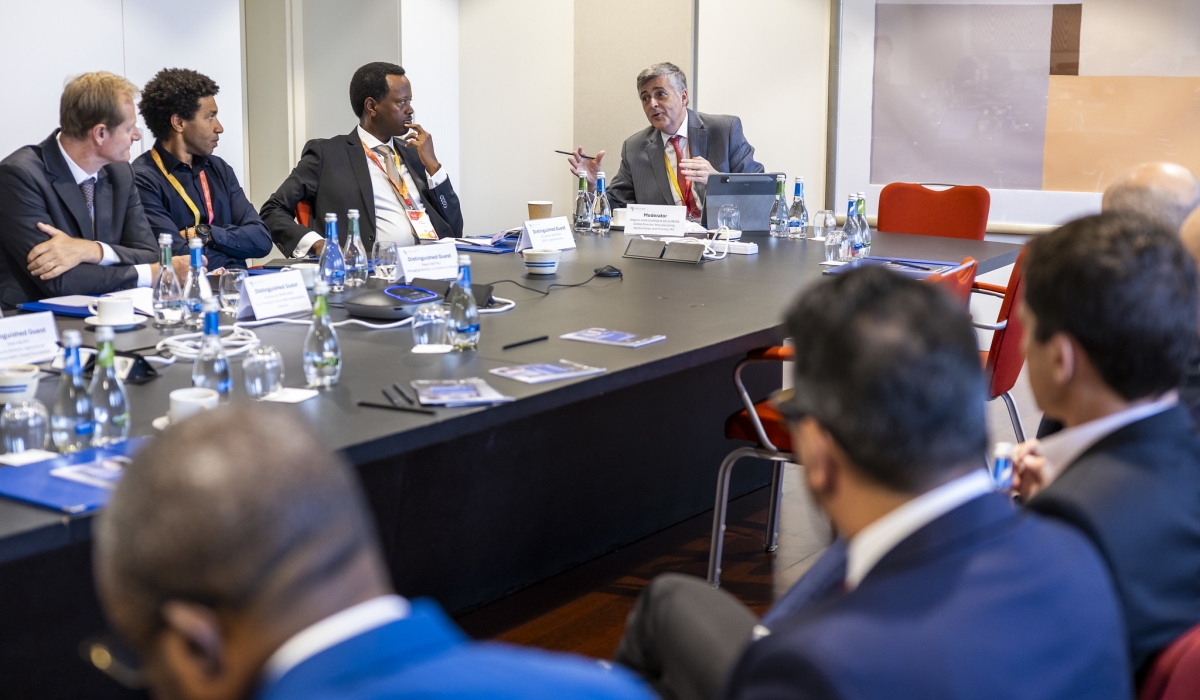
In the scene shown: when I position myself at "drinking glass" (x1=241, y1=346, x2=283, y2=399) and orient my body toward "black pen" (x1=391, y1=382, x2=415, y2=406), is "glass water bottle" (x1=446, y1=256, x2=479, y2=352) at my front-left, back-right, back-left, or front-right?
front-left

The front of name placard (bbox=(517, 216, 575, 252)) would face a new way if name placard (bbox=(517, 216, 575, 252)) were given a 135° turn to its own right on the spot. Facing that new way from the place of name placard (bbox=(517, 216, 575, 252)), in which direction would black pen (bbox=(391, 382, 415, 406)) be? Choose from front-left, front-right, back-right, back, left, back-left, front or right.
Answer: back-left

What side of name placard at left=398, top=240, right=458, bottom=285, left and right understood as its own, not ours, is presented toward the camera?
front

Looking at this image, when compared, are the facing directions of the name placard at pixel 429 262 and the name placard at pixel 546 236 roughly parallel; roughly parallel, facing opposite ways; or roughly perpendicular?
roughly parallel

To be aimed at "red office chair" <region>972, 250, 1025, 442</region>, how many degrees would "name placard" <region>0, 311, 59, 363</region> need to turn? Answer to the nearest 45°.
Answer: approximately 90° to its left

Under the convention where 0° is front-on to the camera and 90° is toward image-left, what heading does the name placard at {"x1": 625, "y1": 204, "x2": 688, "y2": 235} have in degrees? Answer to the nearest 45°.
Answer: approximately 0°

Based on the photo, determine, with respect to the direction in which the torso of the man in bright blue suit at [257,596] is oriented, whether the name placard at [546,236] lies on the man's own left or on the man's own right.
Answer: on the man's own right

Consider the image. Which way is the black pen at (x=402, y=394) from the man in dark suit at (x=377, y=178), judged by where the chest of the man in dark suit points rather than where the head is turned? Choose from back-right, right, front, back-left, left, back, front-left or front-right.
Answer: front-right

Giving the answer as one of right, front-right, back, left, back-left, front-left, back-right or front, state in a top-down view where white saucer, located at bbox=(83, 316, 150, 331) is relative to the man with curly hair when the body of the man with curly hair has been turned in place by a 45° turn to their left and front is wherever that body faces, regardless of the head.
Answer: right

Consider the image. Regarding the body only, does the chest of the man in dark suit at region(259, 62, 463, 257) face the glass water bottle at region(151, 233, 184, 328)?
no

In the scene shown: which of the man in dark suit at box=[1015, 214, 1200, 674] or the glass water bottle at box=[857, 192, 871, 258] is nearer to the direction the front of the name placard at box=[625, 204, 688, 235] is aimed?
the man in dark suit

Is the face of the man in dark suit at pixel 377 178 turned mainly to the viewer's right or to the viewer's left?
to the viewer's right

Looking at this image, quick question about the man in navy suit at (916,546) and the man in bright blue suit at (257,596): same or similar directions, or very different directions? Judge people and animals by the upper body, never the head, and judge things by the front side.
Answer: same or similar directions

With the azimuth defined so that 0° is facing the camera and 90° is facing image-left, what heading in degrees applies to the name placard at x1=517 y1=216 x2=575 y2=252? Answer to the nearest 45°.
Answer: approximately 0°

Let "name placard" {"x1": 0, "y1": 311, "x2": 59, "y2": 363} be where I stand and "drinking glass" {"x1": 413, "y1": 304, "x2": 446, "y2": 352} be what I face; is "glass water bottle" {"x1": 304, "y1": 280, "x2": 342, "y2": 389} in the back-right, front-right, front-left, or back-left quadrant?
front-right

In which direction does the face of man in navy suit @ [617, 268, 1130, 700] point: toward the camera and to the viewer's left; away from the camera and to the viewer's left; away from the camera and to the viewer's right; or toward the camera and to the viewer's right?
away from the camera and to the viewer's left

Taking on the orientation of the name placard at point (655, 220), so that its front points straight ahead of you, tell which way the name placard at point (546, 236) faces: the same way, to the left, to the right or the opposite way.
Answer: the same way

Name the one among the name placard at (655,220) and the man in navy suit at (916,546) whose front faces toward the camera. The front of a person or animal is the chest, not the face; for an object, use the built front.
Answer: the name placard

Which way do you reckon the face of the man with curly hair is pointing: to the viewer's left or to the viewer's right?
to the viewer's right

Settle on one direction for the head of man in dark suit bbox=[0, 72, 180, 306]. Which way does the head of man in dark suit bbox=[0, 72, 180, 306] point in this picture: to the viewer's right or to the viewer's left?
to the viewer's right
